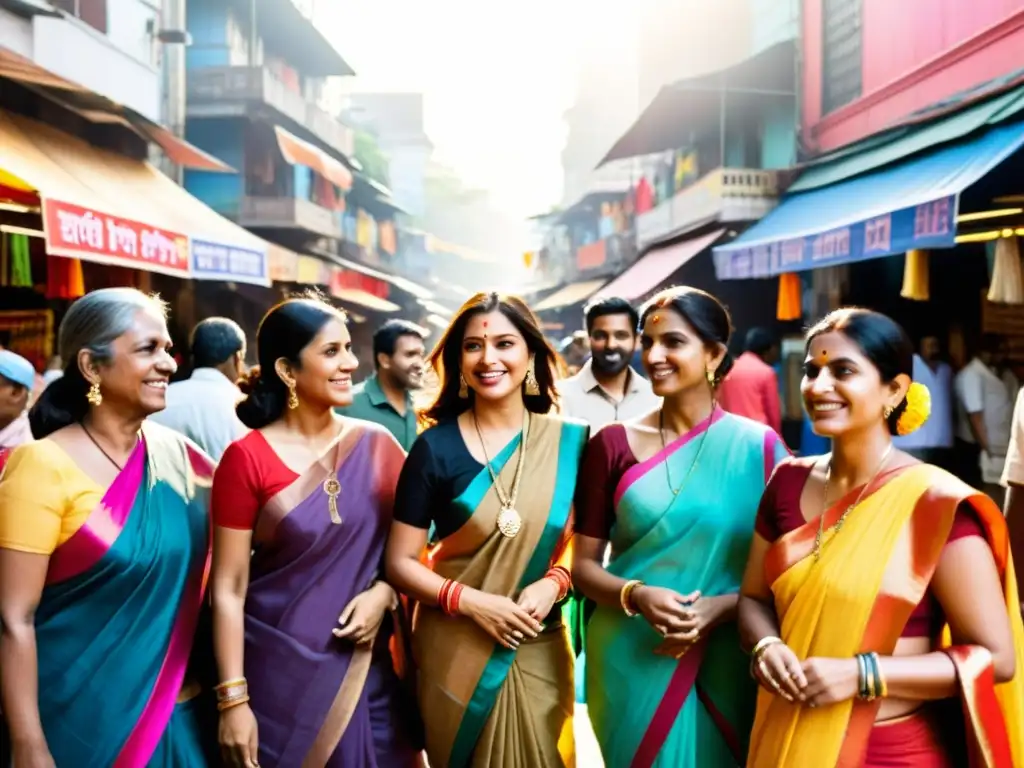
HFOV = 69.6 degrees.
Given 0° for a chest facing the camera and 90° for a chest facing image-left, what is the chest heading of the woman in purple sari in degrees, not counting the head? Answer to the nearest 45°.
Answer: approximately 315°

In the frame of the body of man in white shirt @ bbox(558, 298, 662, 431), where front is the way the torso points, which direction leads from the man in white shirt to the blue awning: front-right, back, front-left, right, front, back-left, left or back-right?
back-left

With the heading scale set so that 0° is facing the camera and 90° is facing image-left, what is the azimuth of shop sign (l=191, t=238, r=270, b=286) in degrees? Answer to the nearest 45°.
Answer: approximately 315°

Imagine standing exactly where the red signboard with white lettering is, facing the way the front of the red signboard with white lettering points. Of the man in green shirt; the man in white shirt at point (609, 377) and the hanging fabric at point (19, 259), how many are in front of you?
2

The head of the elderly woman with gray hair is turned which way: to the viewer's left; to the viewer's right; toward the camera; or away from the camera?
to the viewer's right

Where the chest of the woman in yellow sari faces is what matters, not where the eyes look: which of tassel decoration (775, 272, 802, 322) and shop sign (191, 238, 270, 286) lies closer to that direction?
the shop sign

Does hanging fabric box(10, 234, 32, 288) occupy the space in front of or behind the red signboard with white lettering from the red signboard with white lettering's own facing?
behind
